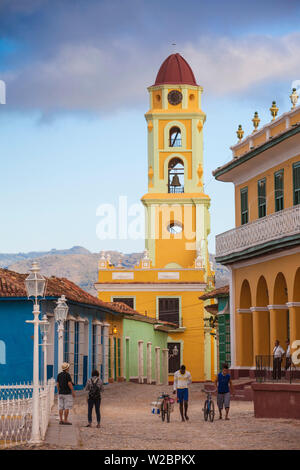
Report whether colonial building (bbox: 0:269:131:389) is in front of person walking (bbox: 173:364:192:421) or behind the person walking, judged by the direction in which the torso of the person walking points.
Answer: behind

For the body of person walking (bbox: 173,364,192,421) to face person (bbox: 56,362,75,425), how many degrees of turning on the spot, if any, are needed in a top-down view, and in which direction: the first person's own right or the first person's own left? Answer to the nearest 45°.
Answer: approximately 45° to the first person's own right

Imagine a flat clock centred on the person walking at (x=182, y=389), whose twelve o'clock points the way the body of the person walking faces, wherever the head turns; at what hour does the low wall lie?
The low wall is roughly at 9 o'clock from the person walking.

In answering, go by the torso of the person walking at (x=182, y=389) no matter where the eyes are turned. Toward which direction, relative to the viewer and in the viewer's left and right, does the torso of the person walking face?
facing the viewer

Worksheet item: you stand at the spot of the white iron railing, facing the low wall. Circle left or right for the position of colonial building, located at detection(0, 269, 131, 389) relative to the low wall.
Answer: left

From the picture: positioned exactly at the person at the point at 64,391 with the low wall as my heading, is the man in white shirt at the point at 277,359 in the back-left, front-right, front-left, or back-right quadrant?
front-left

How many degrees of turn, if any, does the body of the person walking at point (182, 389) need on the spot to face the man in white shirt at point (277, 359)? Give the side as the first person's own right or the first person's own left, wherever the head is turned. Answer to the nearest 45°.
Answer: approximately 135° to the first person's own left

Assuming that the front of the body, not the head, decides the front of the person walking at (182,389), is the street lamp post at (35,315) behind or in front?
in front

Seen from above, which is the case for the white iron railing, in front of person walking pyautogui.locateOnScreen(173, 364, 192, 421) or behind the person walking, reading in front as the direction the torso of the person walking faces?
in front
